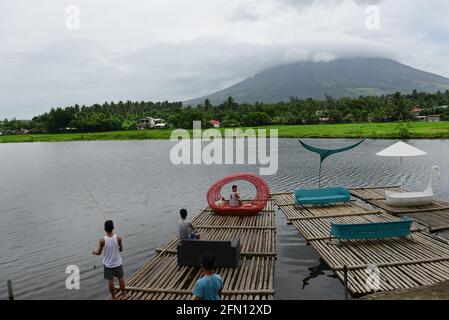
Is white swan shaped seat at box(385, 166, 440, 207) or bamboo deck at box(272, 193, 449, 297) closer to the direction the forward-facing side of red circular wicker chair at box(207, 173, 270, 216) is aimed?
the bamboo deck

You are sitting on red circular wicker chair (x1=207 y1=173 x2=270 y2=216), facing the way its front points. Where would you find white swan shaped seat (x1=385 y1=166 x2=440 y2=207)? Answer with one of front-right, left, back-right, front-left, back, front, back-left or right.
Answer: left

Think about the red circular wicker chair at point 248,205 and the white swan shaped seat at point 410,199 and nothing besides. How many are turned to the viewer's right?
1

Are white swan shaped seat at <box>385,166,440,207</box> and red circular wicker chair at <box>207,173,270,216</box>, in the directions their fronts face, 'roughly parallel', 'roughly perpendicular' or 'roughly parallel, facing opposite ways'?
roughly perpendicular

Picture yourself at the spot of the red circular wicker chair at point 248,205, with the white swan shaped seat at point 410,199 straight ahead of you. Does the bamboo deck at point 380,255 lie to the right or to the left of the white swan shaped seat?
right

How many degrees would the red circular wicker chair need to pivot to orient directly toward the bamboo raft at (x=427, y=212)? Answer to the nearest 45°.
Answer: approximately 90° to its left

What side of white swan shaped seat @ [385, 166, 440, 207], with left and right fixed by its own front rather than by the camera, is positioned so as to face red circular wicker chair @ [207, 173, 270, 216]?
back

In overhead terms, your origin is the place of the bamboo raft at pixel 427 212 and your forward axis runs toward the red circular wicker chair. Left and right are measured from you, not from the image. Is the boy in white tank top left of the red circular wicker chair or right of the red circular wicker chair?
left

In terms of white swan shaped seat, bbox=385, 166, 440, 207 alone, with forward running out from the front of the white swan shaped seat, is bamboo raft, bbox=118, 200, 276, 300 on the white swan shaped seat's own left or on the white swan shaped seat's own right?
on the white swan shaped seat's own right

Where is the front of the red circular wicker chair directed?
toward the camera

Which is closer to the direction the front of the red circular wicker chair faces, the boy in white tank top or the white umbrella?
the boy in white tank top

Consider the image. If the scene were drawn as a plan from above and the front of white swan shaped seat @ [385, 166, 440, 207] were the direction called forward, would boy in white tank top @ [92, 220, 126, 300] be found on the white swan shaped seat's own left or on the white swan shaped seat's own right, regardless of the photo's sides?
on the white swan shaped seat's own right

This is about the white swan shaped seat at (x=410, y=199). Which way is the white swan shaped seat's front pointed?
to the viewer's right

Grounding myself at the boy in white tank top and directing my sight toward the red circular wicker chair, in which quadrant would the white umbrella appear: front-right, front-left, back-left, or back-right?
front-right

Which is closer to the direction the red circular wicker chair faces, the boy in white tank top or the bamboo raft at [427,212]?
the boy in white tank top

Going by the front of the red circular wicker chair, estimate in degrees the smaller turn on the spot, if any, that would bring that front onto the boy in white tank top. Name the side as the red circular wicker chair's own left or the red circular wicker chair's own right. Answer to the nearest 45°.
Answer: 0° — it already faces them
